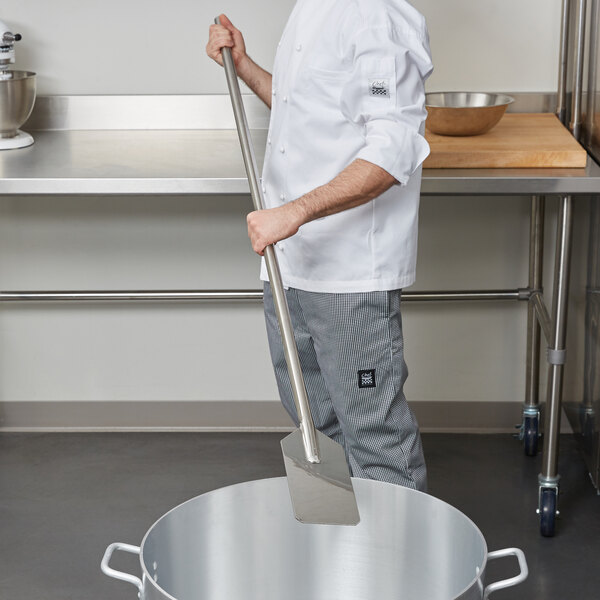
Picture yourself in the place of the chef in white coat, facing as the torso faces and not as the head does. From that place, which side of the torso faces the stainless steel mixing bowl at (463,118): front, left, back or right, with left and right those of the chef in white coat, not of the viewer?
back

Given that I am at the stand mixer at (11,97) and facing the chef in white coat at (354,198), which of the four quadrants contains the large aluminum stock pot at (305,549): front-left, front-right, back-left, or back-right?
front-right

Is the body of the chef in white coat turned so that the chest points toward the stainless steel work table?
no

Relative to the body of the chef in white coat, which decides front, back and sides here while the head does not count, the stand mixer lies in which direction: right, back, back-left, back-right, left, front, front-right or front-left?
right

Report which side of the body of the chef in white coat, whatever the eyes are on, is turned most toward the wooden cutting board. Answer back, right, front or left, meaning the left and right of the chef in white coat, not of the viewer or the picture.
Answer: back

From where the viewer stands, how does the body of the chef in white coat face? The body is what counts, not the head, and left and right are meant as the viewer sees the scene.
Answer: facing the viewer and to the left of the viewer

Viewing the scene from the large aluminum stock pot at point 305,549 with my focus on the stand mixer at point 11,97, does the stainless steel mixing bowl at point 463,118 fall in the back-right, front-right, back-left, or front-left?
front-right
